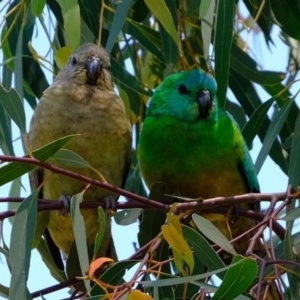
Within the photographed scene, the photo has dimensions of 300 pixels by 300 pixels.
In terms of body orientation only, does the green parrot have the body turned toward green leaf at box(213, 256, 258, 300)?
yes

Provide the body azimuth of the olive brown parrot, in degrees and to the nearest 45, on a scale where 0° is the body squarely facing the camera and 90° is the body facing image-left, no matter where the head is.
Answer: approximately 0°

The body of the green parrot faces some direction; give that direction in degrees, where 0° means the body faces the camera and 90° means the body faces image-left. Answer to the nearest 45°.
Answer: approximately 0°

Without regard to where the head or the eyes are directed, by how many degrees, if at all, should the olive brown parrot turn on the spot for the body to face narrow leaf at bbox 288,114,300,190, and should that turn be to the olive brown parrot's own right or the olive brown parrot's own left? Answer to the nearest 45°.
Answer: approximately 45° to the olive brown parrot's own left

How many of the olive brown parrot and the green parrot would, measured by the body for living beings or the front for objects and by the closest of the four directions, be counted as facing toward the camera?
2
